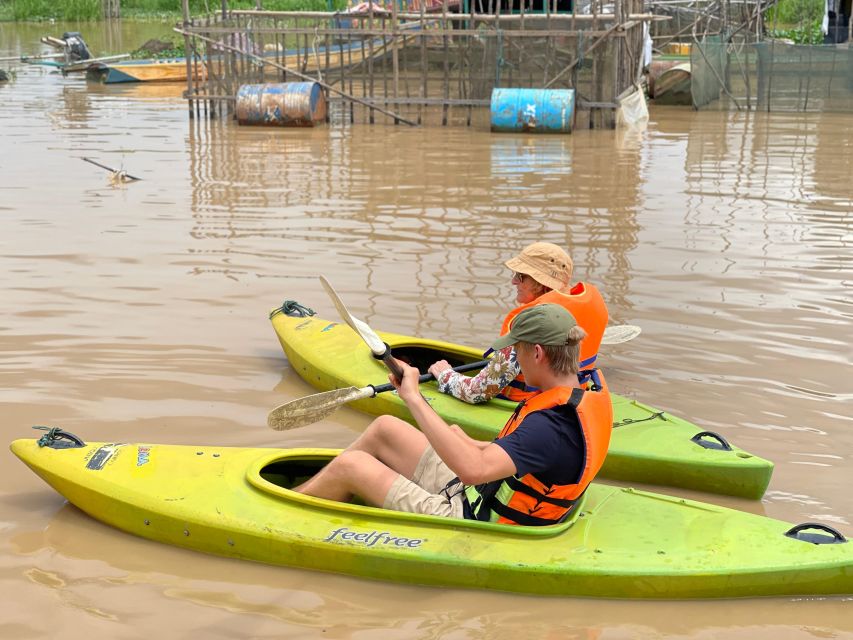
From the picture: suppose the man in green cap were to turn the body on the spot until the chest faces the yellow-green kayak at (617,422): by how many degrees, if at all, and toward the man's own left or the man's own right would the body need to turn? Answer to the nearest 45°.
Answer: approximately 90° to the man's own right

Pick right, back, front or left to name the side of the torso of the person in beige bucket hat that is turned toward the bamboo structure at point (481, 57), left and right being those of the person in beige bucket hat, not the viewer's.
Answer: right

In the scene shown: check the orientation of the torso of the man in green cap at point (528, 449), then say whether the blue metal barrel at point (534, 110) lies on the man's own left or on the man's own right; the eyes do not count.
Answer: on the man's own right

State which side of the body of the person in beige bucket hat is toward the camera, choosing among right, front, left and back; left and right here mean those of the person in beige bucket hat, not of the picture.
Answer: left

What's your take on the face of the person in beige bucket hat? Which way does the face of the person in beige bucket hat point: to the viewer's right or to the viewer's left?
to the viewer's left

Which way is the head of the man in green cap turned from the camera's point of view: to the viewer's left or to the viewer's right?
to the viewer's left

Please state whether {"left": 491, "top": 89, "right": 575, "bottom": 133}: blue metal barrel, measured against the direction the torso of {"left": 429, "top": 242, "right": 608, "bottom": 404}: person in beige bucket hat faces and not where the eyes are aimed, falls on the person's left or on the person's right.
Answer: on the person's right

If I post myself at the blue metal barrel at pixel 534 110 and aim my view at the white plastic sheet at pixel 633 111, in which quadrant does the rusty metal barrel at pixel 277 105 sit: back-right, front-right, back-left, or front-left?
back-left

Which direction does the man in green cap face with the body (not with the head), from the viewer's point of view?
to the viewer's left

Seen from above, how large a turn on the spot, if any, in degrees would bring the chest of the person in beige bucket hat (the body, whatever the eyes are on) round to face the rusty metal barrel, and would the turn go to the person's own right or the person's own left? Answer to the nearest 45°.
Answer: approximately 90° to the person's own right

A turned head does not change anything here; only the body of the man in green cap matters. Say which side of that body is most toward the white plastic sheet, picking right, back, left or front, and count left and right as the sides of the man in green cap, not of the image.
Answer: right

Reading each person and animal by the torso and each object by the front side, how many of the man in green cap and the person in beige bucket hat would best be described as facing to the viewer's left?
2
